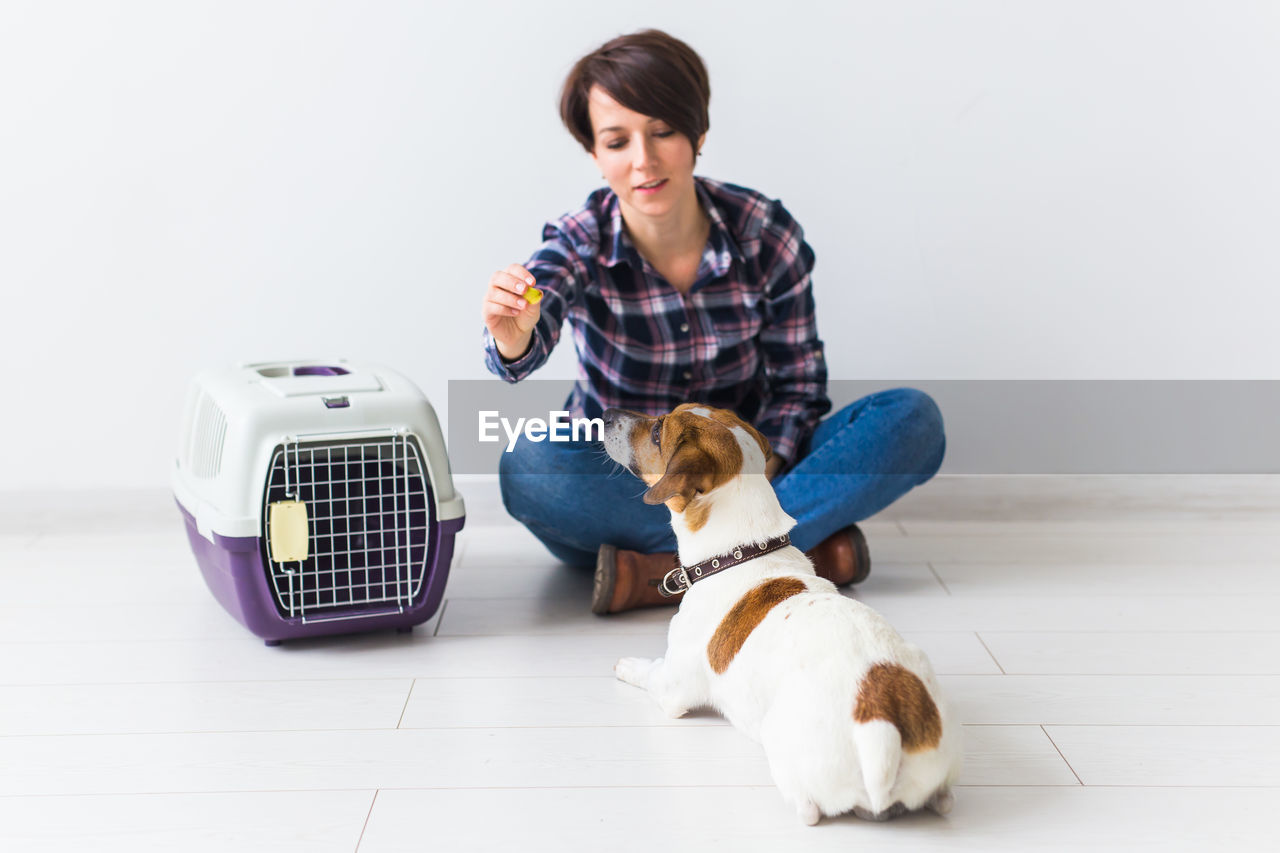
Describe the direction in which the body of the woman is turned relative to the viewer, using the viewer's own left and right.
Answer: facing the viewer

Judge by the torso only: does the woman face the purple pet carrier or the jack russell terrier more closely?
the jack russell terrier

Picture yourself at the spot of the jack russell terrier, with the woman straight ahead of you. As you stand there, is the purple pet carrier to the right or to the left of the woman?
left

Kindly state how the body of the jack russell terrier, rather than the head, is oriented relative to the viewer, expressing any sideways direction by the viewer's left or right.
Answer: facing away from the viewer and to the left of the viewer

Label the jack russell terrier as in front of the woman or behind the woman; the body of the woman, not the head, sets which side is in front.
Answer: in front

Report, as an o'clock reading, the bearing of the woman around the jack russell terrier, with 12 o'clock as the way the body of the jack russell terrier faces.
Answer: The woman is roughly at 1 o'clock from the jack russell terrier.

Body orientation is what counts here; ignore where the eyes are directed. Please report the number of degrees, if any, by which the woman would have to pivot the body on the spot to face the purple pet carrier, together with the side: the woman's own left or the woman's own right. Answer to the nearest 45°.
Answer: approximately 45° to the woman's own right

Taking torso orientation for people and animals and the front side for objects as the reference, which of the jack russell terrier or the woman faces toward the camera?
the woman

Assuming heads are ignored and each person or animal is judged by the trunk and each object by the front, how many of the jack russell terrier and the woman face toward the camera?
1

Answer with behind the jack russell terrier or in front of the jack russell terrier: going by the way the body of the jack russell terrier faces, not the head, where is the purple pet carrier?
in front
